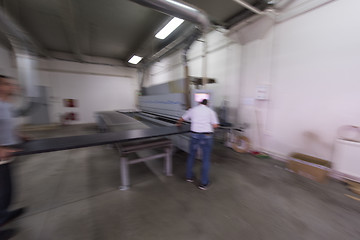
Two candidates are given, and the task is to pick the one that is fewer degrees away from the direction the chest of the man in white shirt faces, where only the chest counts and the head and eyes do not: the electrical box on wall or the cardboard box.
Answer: the electrical box on wall

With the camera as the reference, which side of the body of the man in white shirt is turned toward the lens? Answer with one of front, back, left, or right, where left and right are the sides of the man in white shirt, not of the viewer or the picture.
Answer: back

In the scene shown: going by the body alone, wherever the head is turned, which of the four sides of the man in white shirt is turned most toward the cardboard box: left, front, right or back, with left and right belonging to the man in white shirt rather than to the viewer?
right

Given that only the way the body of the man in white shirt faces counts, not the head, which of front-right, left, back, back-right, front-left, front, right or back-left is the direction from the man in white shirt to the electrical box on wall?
front-right

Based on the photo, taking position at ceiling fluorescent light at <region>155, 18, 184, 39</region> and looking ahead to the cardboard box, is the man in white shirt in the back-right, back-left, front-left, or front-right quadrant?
front-right
